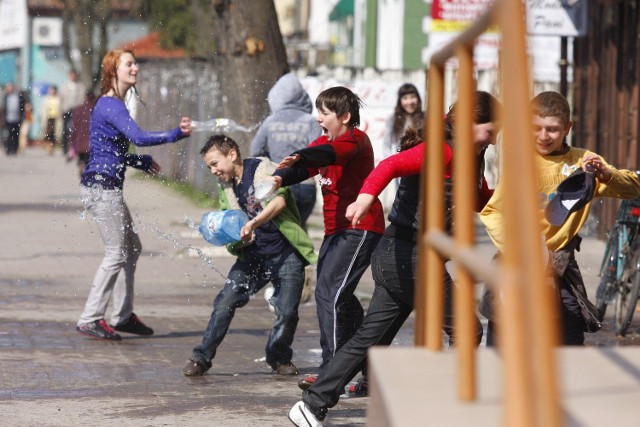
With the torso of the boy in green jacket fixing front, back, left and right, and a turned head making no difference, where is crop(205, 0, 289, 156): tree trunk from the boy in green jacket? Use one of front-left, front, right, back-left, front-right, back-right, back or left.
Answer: back-right

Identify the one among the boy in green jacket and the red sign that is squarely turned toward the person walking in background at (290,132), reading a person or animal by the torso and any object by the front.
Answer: the red sign

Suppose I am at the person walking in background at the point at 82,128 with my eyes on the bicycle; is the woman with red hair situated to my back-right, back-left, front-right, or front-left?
front-right

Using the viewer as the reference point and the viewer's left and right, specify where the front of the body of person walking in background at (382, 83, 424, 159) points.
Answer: facing the viewer

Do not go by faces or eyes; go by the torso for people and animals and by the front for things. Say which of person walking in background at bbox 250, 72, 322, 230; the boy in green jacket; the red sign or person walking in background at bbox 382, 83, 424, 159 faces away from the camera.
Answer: person walking in background at bbox 250, 72, 322, 230

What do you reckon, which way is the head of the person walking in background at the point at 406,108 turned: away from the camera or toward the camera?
toward the camera

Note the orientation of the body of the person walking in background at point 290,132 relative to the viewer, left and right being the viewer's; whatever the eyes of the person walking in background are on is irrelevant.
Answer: facing away from the viewer

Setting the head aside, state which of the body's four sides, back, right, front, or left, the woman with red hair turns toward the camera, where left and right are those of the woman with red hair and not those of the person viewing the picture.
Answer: right
